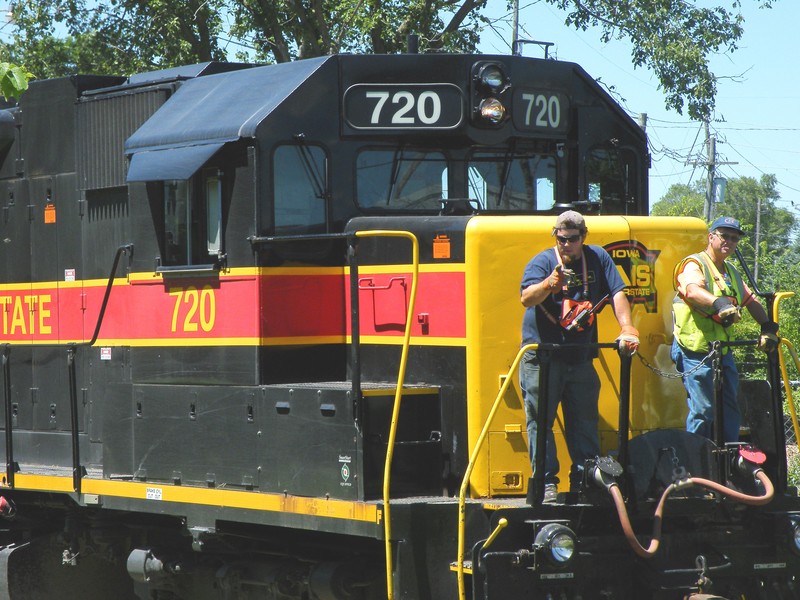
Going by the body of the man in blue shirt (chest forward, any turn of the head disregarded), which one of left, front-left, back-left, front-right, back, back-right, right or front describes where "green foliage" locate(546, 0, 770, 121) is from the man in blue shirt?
back

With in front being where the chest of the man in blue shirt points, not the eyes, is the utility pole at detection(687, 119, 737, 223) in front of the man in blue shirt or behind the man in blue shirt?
behind

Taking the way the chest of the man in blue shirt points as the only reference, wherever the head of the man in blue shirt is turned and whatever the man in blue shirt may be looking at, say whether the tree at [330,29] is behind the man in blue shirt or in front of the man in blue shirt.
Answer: behind

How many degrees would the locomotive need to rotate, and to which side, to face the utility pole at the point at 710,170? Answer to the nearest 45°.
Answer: approximately 135° to its left

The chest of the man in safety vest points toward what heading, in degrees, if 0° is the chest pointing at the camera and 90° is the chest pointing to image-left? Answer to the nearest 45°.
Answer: approximately 315°

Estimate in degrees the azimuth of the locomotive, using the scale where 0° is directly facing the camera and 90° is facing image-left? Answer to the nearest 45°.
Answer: approximately 315°

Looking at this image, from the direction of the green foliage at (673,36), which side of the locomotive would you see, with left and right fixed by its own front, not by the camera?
left
